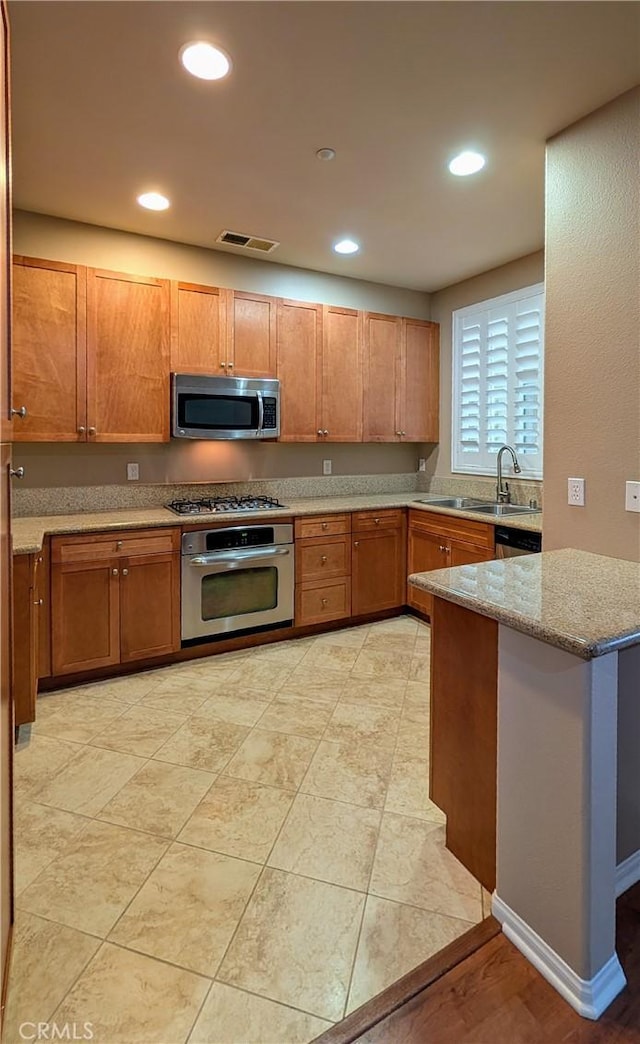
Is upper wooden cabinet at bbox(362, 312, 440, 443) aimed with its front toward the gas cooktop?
no

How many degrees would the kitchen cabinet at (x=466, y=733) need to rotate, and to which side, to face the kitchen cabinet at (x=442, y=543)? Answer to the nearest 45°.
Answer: approximately 45° to its right

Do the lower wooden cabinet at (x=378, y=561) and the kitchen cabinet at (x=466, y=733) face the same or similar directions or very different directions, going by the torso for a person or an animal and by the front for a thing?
very different directions

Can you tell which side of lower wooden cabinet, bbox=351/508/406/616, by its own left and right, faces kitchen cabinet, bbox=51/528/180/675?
right

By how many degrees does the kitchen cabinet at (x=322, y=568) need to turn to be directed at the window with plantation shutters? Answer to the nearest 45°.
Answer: approximately 45° to its left

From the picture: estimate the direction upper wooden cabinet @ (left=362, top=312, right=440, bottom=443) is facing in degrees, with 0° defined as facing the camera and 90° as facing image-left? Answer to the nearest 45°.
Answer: approximately 315°

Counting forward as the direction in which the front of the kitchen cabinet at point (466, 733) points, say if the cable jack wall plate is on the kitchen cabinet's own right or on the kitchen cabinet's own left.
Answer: on the kitchen cabinet's own right

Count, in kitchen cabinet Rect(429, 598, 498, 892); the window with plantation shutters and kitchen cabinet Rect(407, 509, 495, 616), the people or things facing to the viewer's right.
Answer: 0

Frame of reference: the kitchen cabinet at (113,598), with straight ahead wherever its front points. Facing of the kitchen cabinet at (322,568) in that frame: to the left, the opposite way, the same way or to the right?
the same way

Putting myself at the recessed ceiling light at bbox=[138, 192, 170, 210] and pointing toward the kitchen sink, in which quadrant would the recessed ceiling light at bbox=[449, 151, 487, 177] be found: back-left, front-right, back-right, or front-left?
front-right

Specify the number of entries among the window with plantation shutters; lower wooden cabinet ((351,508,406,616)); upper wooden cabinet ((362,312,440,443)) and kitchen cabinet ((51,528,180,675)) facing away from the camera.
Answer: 0
